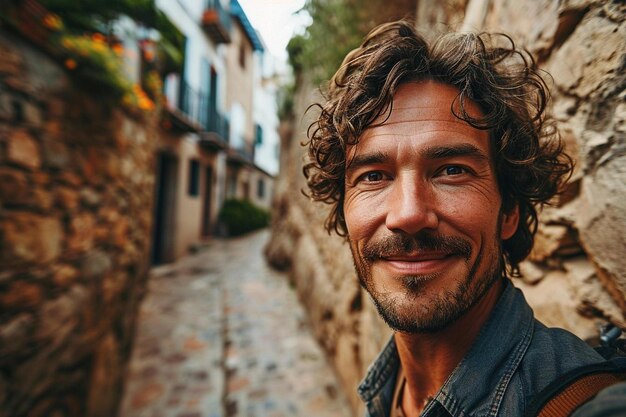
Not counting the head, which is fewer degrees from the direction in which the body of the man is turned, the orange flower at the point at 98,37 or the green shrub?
the orange flower

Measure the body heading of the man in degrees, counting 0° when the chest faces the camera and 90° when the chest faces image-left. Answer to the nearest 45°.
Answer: approximately 45°
